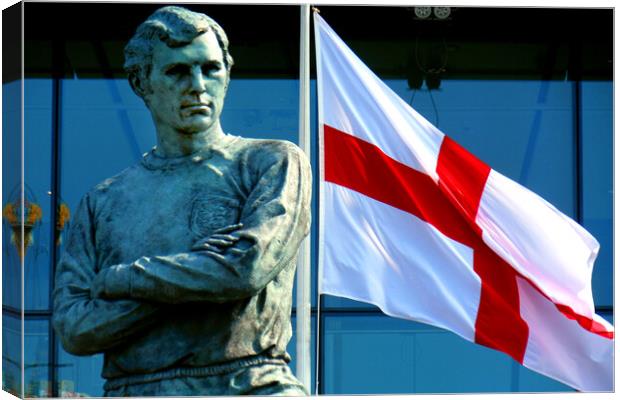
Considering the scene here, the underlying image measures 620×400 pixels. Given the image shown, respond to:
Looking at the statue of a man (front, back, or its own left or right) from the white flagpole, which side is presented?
back

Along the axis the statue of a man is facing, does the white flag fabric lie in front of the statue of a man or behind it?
behind

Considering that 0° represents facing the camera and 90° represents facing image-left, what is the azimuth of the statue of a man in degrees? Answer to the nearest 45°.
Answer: approximately 0°
